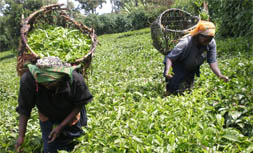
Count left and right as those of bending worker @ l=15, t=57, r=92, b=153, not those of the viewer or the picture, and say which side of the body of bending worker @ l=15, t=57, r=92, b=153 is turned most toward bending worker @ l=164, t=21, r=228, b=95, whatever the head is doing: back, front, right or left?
left

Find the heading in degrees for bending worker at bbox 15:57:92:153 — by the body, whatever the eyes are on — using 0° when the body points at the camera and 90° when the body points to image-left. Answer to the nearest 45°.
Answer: approximately 0°

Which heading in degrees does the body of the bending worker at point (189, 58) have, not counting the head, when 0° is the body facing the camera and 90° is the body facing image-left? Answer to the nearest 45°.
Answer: approximately 315°

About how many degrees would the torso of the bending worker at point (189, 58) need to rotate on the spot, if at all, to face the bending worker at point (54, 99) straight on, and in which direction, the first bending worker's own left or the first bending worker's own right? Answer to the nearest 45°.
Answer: approximately 90° to the first bending worker's own right
